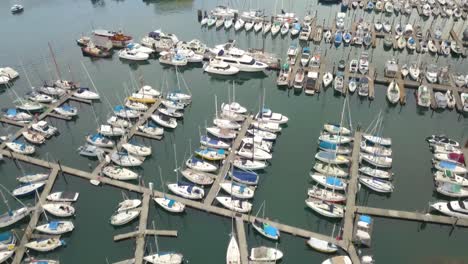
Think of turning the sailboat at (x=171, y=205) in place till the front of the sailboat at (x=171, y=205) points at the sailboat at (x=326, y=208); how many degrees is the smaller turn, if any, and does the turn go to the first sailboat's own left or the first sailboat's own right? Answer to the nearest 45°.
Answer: approximately 135° to the first sailboat's own right

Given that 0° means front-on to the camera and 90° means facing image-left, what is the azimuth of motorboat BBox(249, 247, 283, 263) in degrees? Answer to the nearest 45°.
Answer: approximately 270°

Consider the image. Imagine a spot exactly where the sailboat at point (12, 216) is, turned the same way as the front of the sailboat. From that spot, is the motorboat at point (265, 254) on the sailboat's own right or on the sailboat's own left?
on the sailboat's own right

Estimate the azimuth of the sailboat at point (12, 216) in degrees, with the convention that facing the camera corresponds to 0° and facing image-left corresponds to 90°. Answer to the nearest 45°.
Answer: approximately 225°
